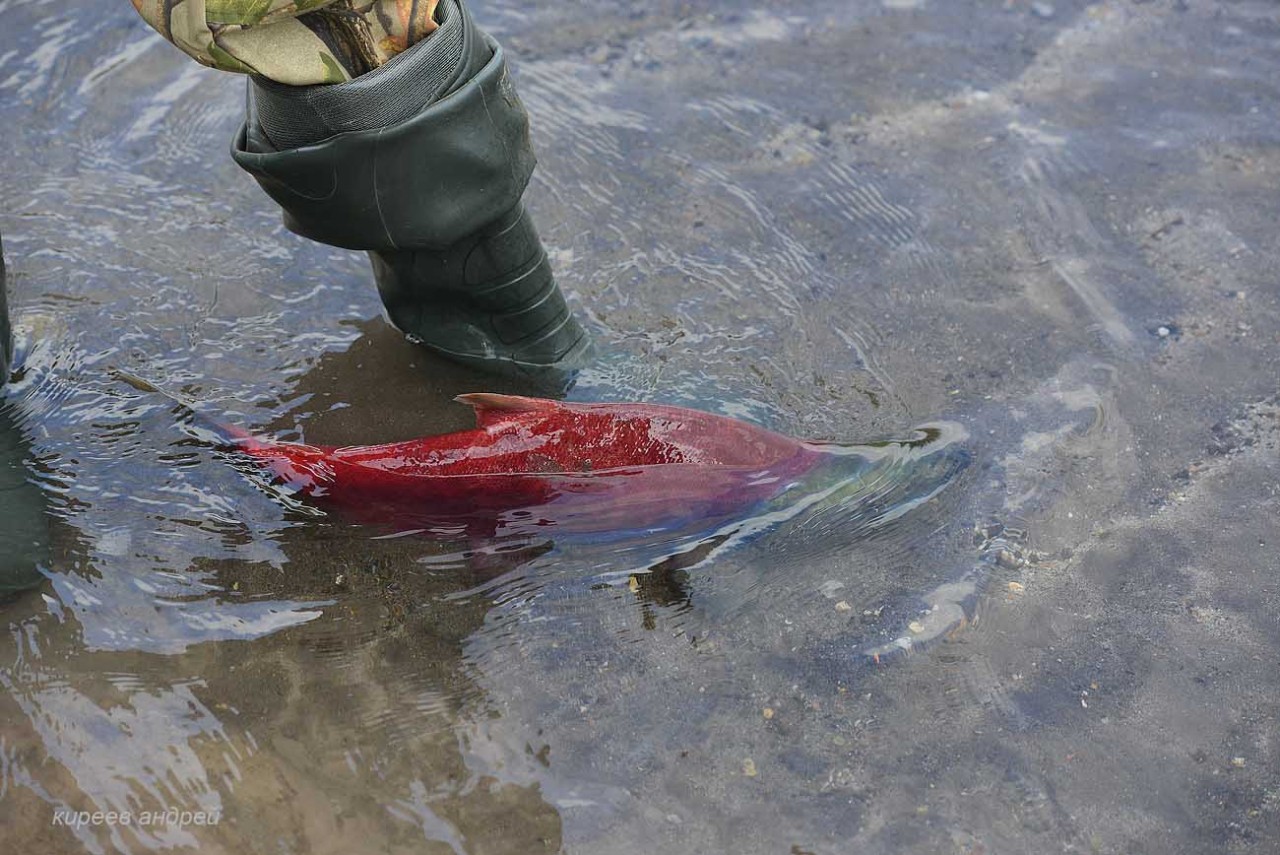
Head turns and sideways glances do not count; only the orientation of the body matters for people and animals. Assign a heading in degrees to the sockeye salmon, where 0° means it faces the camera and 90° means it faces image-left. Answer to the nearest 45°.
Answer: approximately 270°
